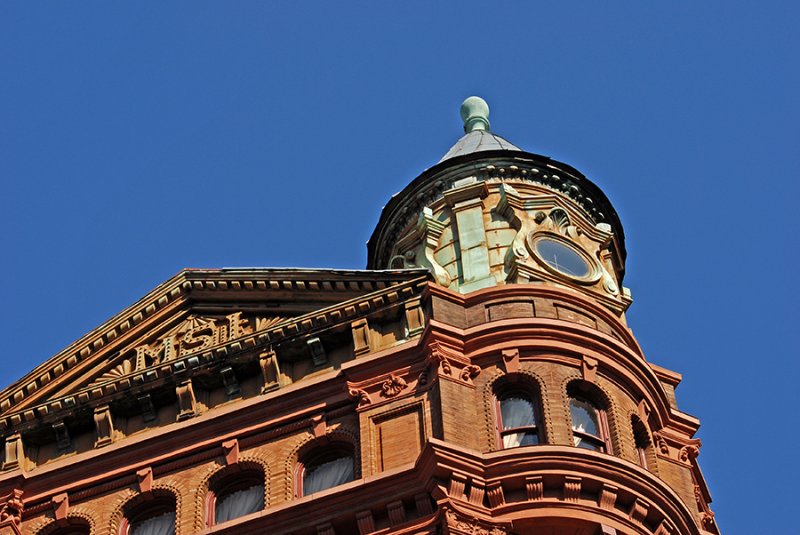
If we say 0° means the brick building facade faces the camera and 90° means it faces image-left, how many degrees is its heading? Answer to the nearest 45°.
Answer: approximately 45°
